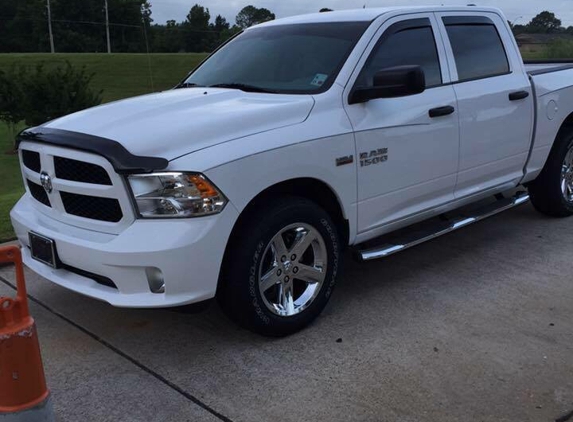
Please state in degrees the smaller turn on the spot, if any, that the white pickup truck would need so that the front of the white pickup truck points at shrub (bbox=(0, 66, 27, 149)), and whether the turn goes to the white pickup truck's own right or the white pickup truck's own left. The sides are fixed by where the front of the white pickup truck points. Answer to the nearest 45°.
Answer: approximately 90° to the white pickup truck's own right

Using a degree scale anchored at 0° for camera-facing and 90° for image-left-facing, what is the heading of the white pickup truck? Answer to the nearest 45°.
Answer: approximately 45°

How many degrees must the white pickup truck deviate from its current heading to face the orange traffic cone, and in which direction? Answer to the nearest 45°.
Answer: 0° — it already faces it

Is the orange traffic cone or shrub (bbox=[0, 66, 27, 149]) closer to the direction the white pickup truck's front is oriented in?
the orange traffic cone

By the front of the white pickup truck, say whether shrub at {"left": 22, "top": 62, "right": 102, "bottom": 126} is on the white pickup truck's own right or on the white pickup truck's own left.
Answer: on the white pickup truck's own right
